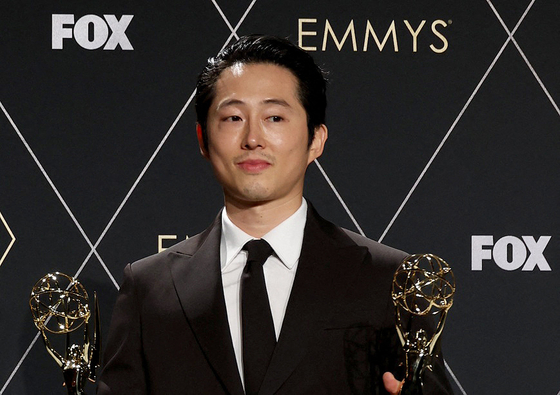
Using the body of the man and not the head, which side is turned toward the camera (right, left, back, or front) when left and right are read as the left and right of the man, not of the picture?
front
